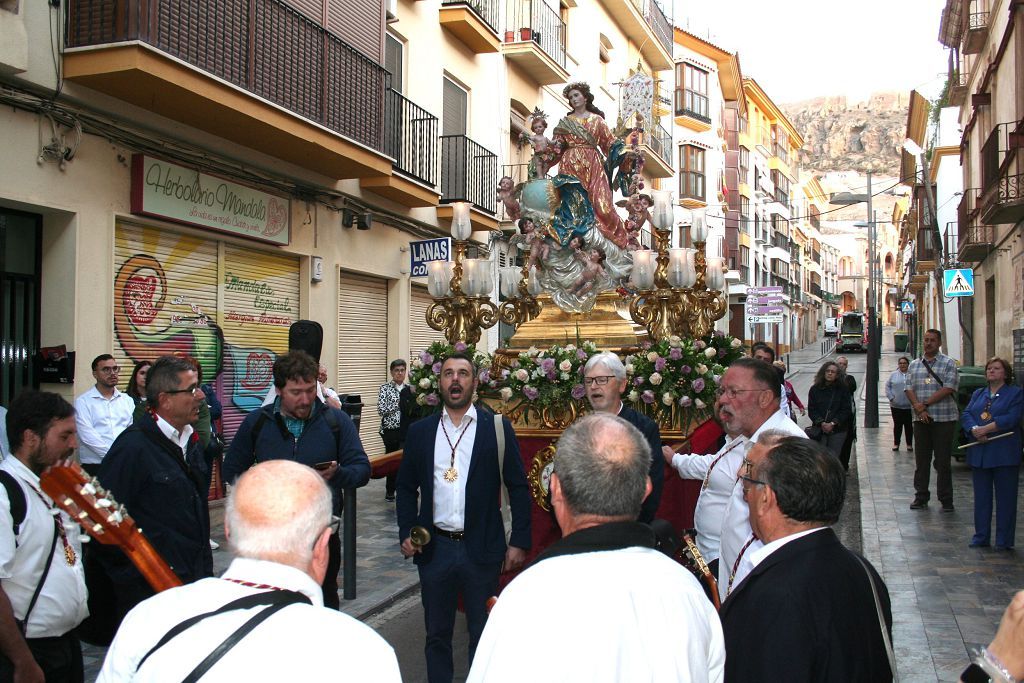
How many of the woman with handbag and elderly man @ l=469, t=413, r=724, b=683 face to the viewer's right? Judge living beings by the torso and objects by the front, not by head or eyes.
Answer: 0

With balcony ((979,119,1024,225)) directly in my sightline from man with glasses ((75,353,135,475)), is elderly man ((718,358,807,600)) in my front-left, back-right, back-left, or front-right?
front-right

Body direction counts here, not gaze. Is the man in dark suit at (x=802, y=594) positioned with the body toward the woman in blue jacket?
no

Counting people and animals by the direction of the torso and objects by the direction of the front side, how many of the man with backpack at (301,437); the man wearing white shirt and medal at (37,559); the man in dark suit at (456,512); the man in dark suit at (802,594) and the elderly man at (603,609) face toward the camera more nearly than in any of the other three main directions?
2

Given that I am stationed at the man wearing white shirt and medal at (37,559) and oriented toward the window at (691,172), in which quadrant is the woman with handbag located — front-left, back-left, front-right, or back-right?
front-right

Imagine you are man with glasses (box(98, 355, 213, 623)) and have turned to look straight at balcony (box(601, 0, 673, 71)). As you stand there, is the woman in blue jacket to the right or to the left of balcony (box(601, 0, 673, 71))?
right

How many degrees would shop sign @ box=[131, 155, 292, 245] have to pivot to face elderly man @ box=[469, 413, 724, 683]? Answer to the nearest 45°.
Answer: approximately 45° to its right

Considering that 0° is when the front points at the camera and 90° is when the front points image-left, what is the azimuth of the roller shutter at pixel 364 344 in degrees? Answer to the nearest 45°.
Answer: approximately 315°

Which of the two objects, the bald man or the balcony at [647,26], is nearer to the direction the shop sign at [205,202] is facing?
the bald man

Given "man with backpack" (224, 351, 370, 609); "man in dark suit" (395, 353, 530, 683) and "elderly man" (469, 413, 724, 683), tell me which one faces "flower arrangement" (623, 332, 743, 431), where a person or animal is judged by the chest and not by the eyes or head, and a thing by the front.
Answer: the elderly man

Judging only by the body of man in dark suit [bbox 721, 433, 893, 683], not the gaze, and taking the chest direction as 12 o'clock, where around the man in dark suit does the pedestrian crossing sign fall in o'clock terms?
The pedestrian crossing sign is roughly at 2 o'clock from the man in dark suit.

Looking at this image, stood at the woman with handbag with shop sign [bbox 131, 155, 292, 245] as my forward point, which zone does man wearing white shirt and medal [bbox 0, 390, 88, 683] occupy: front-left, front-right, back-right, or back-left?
front-left

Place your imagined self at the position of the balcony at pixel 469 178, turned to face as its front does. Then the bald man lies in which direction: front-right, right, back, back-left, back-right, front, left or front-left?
front-right

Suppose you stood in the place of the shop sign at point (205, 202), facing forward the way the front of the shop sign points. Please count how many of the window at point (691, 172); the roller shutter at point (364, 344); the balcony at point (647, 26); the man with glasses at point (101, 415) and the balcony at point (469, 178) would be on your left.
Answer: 4

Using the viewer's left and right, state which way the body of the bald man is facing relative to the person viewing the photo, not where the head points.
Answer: facing away from the viewer and to the right of the viewer

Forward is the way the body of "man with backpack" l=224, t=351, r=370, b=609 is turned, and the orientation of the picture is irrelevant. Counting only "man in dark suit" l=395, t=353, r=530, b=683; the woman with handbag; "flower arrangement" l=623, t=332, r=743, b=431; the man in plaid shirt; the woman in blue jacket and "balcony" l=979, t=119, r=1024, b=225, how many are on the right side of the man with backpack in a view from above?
0

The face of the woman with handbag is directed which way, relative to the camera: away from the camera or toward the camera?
toward the camera

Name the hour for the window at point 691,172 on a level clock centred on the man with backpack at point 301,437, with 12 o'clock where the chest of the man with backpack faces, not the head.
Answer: The window is roughly at 7 o'clock from the man with backpack.

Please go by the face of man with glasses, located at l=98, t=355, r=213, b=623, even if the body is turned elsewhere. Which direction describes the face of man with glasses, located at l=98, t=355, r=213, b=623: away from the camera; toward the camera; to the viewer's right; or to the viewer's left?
to the viewer's right

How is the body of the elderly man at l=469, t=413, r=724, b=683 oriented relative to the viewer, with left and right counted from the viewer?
facing away from the viewer

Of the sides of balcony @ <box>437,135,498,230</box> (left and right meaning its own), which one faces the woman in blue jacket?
front

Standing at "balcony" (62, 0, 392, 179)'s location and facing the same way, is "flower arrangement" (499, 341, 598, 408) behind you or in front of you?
in front

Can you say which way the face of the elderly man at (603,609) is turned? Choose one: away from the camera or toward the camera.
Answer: away from the camera
